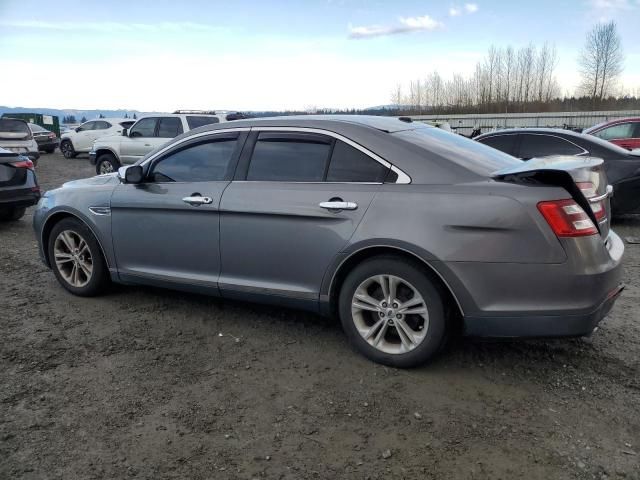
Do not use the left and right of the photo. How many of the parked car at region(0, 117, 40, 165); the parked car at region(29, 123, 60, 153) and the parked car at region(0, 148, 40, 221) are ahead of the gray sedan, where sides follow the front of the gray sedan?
3

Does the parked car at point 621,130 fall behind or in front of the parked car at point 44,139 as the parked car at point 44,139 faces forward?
behind

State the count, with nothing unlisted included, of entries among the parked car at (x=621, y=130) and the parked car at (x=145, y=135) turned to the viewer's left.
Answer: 2

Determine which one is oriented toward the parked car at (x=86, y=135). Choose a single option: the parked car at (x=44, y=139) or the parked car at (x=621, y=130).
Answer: the parked car at (x=621, y=130)

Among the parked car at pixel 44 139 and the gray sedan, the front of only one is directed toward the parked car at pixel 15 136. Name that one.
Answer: the gray sedan

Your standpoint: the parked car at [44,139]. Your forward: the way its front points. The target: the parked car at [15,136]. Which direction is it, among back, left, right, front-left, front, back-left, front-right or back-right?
back-left

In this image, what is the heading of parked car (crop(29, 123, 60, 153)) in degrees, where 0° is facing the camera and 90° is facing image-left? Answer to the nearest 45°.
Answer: approximately 135°

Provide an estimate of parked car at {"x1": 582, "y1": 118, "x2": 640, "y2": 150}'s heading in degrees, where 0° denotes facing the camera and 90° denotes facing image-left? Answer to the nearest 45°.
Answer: approximately 90°

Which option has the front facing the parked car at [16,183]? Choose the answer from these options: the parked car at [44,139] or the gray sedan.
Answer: the gray sedan

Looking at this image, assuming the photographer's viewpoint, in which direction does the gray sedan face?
facing away from the viewer and to the left of the viewer

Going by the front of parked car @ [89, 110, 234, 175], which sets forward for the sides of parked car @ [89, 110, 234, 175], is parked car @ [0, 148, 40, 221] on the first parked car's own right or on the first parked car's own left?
on the first parked car's own left

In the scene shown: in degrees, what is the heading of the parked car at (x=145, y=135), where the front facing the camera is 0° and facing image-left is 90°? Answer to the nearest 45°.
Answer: approximately 90°

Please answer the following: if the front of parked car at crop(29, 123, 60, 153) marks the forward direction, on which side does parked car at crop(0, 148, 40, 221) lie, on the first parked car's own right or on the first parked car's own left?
on the first parked car's own left

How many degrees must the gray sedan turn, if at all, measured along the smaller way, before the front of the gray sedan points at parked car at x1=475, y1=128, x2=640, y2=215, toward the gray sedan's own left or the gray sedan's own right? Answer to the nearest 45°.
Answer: approximately 90° to the gray sedan's own right

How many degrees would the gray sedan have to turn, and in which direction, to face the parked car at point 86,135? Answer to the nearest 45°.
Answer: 0° — it already faces it

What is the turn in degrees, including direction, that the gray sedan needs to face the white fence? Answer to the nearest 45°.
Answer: approximately 45° to its right

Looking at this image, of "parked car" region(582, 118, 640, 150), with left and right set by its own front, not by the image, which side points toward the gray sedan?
left
